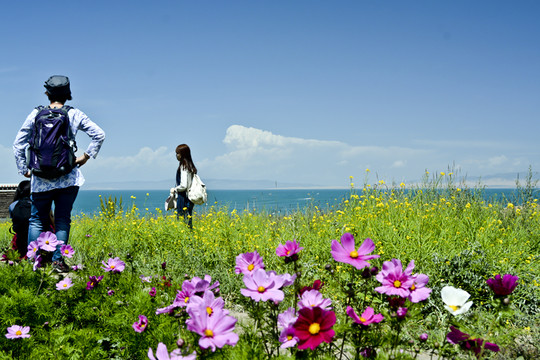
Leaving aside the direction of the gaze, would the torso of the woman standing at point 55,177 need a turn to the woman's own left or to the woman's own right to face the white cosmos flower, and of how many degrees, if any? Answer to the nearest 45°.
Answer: approximately 180°

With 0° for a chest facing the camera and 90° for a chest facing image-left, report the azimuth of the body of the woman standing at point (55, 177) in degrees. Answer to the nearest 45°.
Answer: approximately 180°

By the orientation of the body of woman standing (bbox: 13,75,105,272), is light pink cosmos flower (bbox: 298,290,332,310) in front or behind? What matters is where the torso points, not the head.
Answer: behind

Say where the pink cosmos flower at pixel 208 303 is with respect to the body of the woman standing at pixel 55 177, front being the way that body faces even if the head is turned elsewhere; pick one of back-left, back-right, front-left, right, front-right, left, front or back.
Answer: back

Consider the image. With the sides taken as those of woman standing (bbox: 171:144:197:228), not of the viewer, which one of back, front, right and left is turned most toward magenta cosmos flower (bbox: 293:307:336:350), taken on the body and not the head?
left

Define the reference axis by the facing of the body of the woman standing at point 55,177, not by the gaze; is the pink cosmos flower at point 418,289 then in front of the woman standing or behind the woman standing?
behind

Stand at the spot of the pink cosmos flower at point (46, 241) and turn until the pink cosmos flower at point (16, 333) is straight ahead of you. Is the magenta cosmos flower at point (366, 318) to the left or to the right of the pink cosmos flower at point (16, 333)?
left

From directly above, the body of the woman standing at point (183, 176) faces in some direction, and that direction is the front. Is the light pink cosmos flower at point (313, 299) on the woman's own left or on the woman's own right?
on the woman's own left

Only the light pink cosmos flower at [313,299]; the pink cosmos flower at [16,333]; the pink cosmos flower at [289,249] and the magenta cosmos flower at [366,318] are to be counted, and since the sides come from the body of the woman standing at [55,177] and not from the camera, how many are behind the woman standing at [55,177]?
4

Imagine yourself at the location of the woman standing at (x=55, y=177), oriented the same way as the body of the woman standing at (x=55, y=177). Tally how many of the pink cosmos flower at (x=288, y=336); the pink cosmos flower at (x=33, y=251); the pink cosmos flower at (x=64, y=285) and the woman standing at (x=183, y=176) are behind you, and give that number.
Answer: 3

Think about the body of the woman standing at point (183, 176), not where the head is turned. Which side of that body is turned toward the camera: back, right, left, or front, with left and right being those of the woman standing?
left

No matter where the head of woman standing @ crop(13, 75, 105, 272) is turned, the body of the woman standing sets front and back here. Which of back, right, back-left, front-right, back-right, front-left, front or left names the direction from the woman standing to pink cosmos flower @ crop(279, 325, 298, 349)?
back

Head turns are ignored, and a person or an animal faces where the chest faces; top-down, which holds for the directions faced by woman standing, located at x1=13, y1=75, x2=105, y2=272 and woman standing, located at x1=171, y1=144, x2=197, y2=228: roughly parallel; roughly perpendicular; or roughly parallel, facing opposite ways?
roughly perpendicular

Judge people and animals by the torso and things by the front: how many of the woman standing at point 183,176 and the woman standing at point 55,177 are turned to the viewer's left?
1
